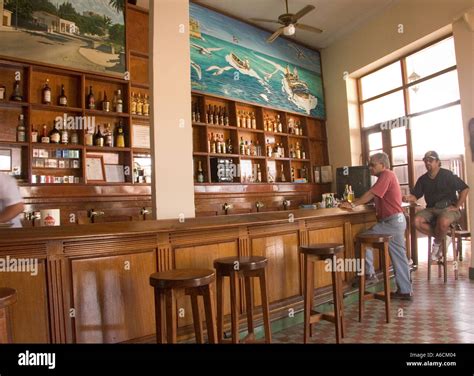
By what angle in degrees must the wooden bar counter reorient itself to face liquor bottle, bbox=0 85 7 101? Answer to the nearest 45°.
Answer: approximately 180°

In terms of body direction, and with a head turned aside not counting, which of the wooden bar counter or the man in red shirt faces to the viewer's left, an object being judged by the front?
the man in red shirt

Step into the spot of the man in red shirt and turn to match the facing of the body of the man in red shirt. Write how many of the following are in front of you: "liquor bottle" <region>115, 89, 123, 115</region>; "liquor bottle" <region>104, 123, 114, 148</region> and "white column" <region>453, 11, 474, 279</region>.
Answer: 2

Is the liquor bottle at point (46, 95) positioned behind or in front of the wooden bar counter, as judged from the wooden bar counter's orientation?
behind

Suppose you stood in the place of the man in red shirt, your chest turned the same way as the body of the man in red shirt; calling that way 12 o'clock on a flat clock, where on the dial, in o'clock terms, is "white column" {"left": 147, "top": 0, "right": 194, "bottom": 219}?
The white column is roughly at 11 o'clock from the man in red shirt.

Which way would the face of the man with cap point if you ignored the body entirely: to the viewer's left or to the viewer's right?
to the viewer's left

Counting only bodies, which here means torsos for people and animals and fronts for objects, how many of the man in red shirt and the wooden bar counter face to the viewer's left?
1

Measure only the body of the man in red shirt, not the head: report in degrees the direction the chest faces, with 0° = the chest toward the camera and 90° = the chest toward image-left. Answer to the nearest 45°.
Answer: approximately 90°

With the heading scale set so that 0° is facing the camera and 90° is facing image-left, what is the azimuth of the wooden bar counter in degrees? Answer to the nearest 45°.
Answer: approximately 315°

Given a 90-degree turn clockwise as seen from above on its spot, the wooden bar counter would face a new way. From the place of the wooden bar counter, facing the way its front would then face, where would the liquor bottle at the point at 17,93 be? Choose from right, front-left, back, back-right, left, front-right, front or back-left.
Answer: right

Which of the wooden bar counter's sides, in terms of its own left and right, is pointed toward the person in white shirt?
right
